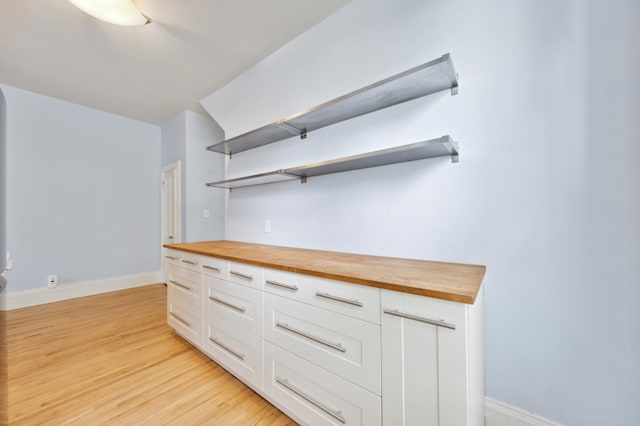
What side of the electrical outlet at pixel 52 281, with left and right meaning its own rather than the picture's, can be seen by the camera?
front

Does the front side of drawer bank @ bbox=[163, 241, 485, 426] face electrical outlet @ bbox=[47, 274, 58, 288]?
no

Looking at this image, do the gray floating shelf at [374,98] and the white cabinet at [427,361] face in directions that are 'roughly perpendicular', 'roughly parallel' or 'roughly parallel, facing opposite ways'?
roughly parallel

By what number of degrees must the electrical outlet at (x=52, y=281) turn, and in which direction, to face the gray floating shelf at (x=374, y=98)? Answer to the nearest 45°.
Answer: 0° — it already faces it

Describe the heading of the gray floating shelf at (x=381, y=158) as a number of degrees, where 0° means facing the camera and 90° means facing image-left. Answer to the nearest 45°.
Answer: approximately 45°

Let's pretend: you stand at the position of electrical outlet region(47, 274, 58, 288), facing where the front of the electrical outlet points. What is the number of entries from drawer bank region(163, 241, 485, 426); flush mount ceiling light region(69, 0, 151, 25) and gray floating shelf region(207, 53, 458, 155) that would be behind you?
0

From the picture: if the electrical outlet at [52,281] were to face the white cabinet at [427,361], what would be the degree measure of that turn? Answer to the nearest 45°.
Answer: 0° — it already faces it

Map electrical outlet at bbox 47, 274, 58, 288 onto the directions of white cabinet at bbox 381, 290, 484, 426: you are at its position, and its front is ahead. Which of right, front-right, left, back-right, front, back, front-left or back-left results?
front-right

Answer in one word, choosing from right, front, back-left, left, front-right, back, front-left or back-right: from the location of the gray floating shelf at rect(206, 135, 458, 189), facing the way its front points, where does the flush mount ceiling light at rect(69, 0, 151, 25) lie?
front-right

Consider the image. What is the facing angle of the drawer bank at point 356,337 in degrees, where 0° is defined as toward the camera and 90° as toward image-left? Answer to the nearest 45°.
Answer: approximately 45°

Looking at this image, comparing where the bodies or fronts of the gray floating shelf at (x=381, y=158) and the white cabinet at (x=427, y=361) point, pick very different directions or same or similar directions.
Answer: same or similar directions

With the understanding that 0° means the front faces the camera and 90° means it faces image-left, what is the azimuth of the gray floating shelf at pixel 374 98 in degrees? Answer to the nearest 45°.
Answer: approximately 45°
